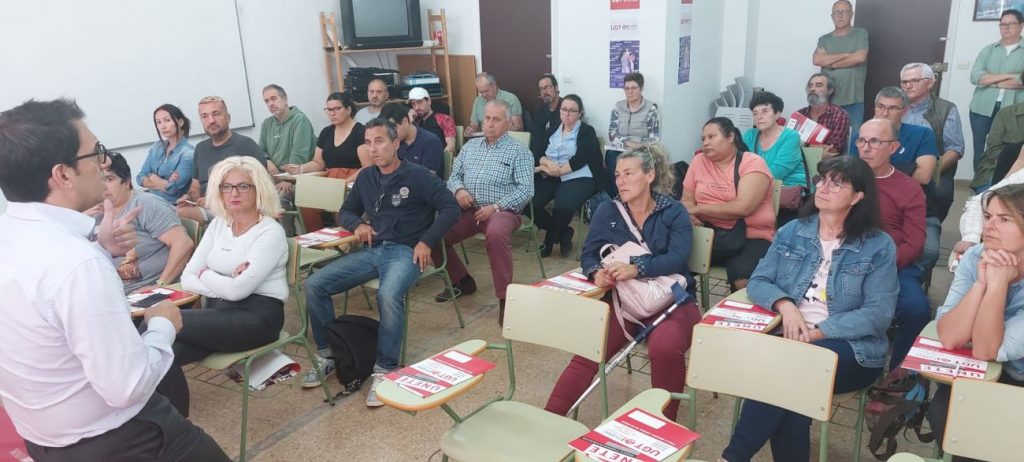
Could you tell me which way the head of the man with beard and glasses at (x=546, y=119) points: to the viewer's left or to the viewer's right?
to the viewer's left

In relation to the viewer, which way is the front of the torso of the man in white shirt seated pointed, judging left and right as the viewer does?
facing away from the viewer and to the right of the viewer

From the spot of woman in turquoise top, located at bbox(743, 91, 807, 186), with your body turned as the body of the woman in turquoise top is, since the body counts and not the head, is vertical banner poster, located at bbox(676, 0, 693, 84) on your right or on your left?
on your right

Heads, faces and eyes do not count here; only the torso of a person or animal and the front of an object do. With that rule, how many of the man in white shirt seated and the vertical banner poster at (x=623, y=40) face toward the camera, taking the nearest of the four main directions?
1
